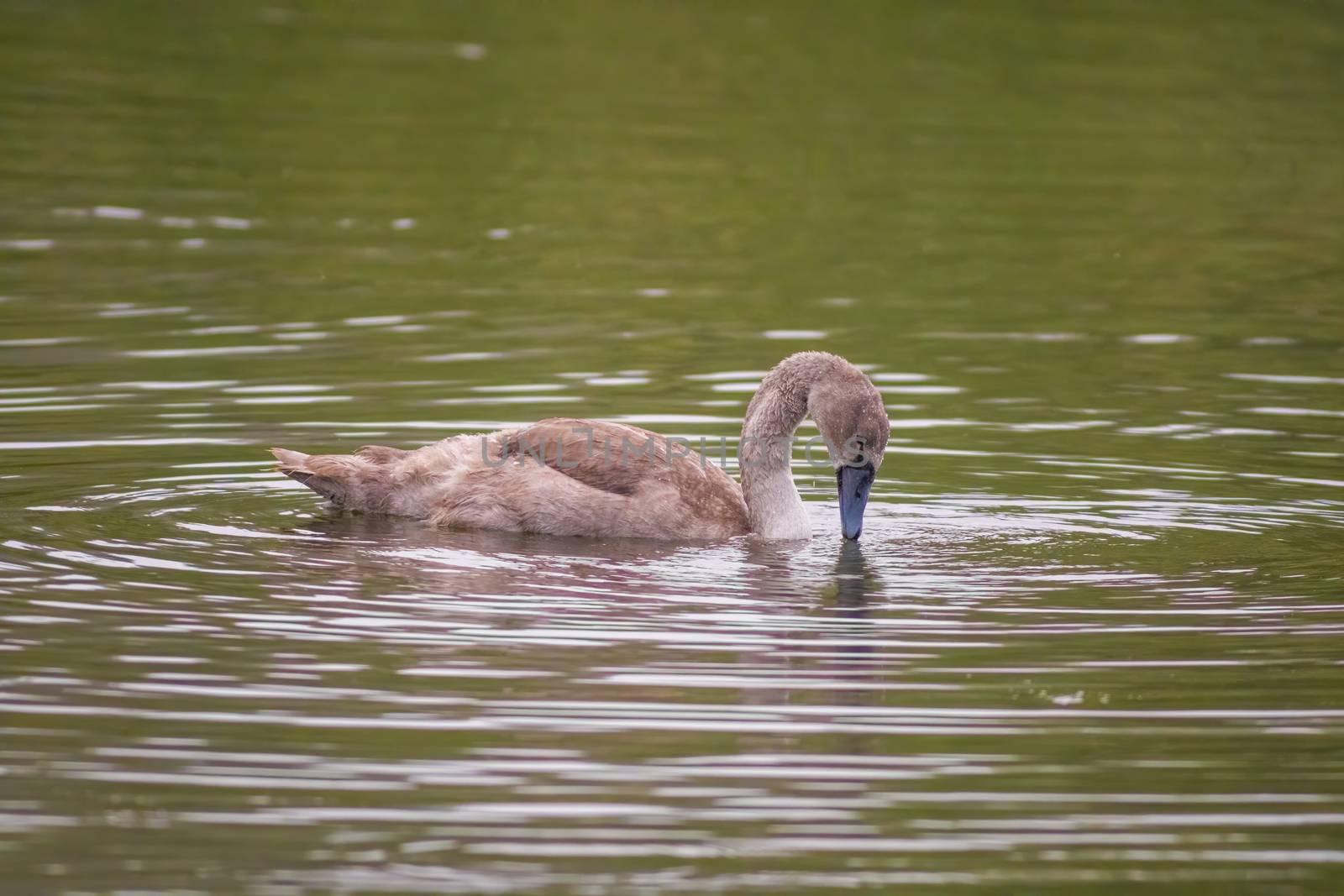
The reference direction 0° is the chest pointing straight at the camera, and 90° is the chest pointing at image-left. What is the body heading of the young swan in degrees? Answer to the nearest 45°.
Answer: approximately 270°
